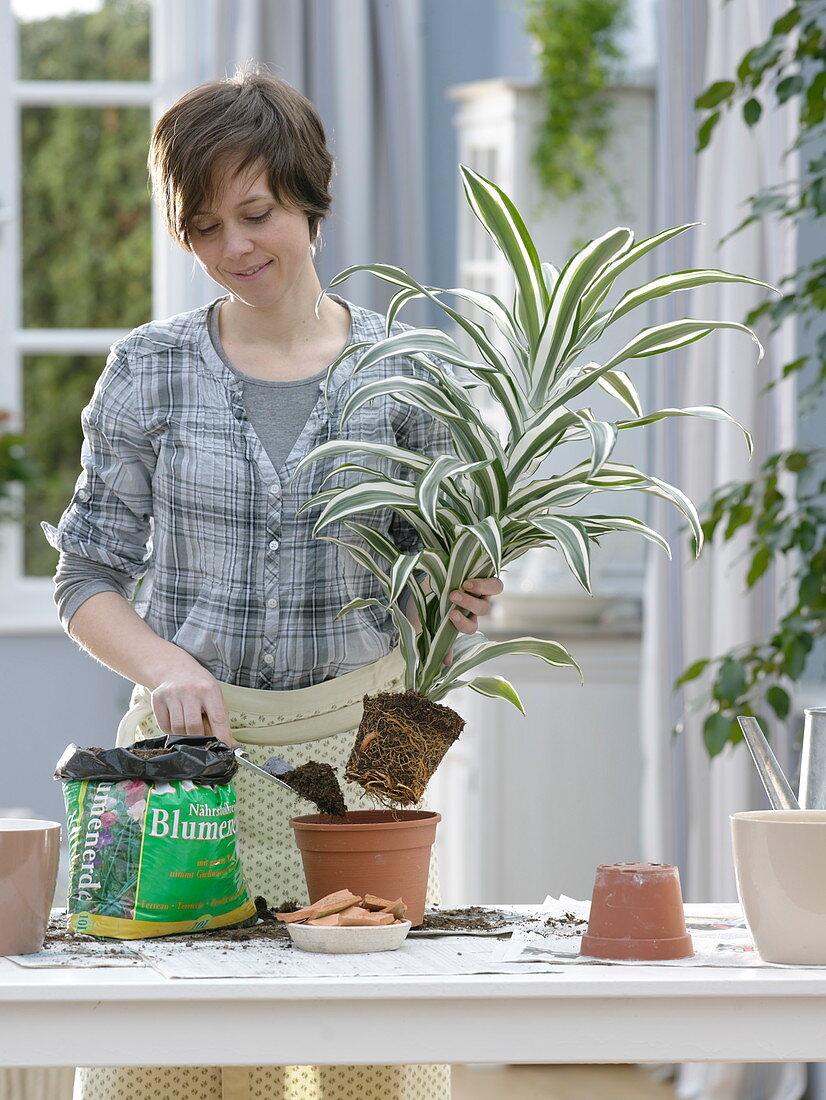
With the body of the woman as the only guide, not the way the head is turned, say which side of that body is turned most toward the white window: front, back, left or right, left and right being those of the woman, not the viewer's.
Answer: back

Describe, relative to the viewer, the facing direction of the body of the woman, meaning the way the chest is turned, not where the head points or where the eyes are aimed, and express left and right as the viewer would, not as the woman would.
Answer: facing the viewer

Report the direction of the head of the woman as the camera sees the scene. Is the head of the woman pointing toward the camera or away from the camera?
toward the camera
